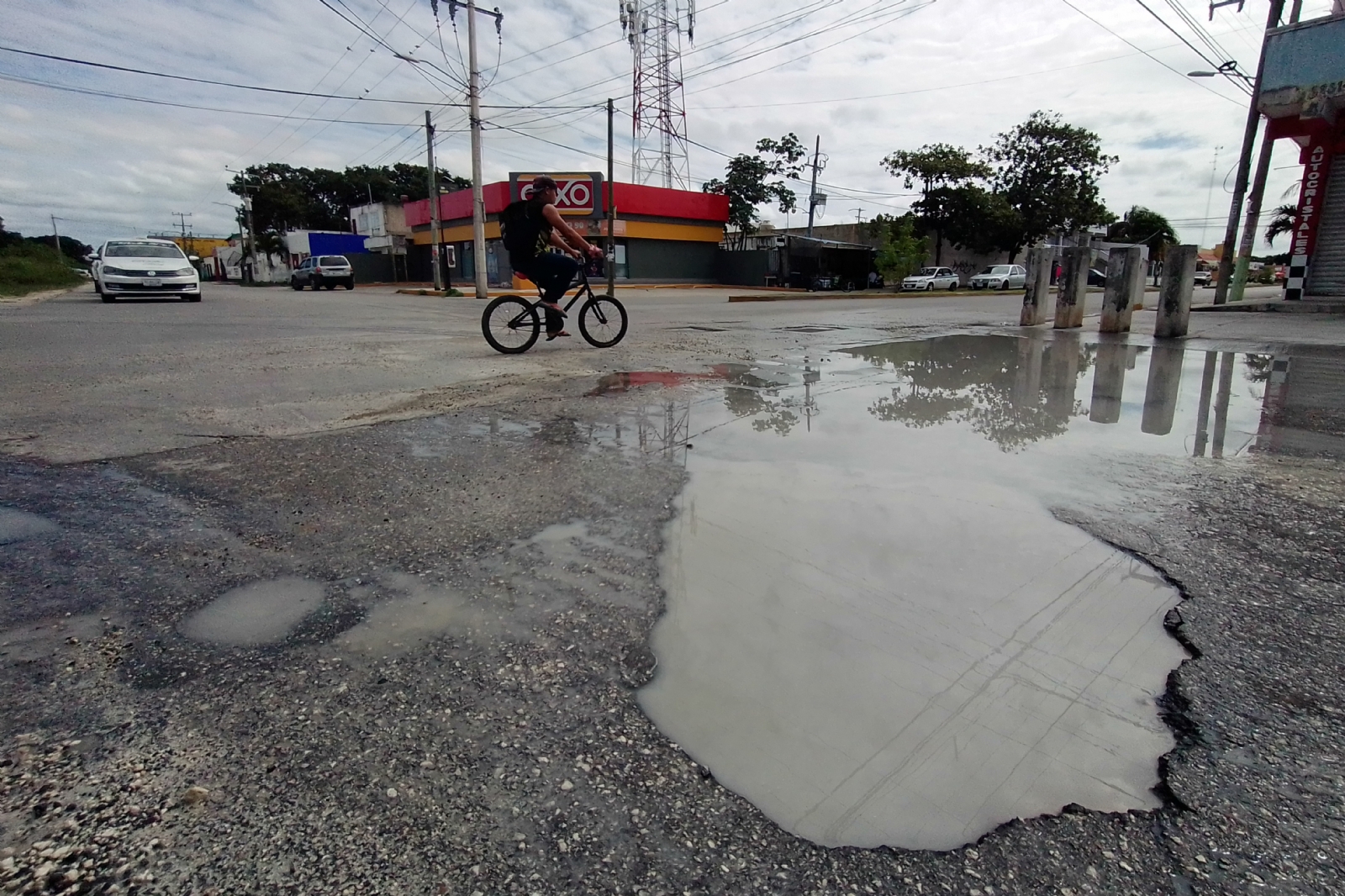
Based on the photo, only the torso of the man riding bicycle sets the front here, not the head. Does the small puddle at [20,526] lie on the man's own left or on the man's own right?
on the man's own right

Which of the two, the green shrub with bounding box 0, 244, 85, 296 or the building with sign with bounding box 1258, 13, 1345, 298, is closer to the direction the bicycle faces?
the building with sign

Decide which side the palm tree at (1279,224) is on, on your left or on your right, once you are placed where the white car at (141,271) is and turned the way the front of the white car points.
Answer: on your left

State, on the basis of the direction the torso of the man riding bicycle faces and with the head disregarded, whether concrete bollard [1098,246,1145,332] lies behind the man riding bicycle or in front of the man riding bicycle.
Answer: in front

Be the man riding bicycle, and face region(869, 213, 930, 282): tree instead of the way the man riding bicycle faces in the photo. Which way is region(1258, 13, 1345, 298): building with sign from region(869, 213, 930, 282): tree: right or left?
right

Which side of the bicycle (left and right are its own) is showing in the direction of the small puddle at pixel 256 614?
right

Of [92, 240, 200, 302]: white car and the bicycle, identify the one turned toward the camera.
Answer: the white car

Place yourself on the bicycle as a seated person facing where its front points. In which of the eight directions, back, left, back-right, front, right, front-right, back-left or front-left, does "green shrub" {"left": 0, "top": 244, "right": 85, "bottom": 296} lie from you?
back-left

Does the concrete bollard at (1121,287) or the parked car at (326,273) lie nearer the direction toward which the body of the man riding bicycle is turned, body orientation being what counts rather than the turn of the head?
the concrete bollard

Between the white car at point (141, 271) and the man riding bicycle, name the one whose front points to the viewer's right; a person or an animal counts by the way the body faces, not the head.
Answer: the man riding bicycle

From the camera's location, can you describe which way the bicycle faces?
facing to the right of the viewer

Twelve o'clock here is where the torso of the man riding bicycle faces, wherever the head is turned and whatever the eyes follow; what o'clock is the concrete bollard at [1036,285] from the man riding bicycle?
The concrete bollard is roughly at 11 o'clock from the man riding bicycle.

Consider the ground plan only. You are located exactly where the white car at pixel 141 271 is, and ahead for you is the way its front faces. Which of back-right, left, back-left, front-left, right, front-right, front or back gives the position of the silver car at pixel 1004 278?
left

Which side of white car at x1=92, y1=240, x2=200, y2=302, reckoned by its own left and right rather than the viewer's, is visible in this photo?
front

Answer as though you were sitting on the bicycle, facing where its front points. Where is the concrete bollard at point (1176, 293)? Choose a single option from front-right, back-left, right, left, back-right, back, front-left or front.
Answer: front

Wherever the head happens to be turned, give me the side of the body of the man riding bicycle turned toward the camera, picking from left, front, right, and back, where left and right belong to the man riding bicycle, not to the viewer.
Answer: right
